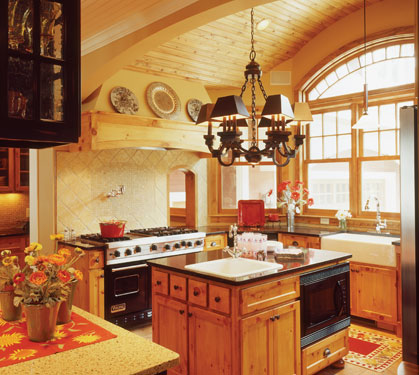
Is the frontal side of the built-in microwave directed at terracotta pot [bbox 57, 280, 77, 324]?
no

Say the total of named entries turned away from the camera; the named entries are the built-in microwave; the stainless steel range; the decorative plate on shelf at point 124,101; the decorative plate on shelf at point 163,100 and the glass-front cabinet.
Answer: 0

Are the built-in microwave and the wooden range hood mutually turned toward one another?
no

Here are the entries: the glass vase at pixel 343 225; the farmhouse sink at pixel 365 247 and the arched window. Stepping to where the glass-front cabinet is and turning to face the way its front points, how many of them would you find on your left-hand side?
3

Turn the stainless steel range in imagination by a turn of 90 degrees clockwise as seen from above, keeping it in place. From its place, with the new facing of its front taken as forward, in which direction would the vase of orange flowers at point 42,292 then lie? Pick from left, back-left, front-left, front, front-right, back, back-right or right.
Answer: front-left

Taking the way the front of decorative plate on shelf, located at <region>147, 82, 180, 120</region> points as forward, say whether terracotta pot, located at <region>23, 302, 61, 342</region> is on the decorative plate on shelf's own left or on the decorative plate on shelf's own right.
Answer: on the decorative plate on shelf's own right

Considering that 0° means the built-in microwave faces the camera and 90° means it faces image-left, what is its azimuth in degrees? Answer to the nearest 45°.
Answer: approximately 315°

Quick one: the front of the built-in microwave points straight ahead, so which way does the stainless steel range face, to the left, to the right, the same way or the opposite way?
the same way

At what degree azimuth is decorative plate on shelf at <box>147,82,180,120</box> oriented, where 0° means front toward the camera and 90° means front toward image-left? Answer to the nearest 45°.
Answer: approximately 315°

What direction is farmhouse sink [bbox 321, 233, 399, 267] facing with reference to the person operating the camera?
facing the viewer and to the left of the viewer

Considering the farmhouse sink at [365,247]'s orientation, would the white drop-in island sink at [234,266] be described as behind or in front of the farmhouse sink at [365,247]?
in front

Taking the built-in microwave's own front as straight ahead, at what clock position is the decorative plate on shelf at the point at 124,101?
The decorative plate on shelf is roughly at 5 o'clock from the built-in microwave.

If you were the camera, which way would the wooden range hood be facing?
facing the viewer and to the right of the viewer

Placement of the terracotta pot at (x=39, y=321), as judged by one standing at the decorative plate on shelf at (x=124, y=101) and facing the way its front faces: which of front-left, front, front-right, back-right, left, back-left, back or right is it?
front-right

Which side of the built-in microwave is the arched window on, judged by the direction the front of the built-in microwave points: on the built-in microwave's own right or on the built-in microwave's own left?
on the built-in microwave's own left

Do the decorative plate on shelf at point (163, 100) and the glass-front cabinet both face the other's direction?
no

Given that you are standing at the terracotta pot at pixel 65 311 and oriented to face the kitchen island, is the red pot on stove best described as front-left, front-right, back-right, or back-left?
front-left
